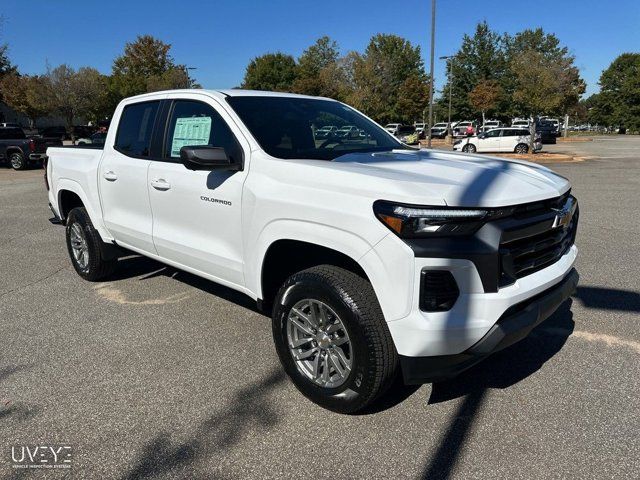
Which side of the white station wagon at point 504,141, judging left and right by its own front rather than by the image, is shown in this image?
left

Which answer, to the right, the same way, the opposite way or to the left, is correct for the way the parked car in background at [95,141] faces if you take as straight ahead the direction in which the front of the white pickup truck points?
to the right

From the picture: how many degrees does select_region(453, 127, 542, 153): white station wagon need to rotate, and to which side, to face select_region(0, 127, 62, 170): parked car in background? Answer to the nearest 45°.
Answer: approximately 45° to its left

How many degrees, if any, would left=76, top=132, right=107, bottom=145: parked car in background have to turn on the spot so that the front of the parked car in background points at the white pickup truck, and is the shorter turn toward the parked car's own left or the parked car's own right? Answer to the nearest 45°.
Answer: approximately 90° to the parked car's own left

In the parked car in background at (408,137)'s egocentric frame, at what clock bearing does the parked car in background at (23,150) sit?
the parked car in background at (23,150) is roughly at 2 o'clock from the parked car in background at (408,137).

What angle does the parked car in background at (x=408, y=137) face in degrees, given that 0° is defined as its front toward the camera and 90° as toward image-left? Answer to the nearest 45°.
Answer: approximately 45°

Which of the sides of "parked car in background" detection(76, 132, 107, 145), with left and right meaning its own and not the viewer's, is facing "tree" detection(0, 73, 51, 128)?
right

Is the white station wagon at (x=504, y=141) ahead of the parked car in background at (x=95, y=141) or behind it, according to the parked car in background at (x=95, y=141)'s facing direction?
behind
